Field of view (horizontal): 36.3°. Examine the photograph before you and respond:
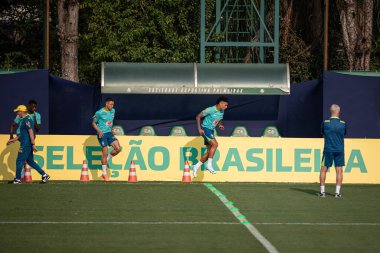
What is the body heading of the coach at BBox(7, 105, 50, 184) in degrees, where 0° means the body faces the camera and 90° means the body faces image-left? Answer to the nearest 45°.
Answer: approximately 90°

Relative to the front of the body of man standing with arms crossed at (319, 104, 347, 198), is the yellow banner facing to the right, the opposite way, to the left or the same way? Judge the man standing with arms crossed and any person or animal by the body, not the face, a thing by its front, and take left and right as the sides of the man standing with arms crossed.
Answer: the opposite way

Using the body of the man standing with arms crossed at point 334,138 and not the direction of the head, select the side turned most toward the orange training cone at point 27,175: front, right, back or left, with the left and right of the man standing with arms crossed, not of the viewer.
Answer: left

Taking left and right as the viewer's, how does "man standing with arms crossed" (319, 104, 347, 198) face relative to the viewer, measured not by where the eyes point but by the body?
facing away from the viewer

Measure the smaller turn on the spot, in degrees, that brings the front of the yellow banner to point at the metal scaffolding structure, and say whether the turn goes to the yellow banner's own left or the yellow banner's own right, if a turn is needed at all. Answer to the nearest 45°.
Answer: approximately 180°
